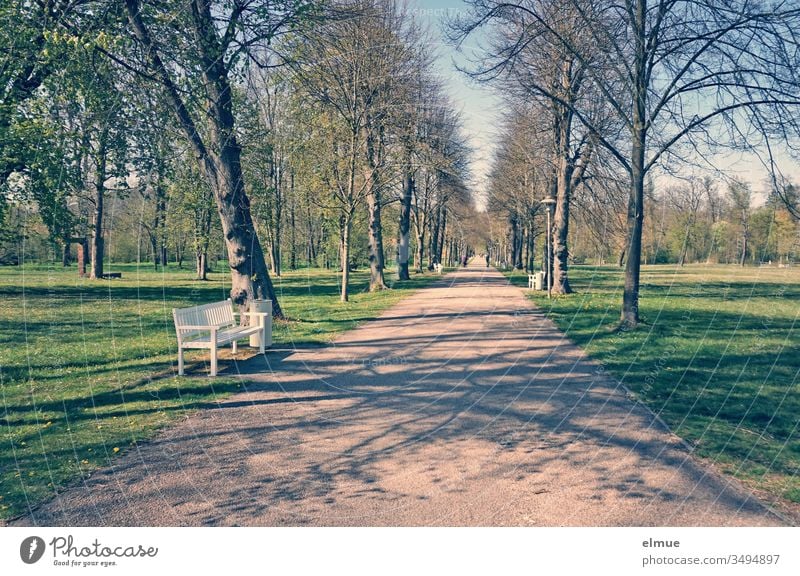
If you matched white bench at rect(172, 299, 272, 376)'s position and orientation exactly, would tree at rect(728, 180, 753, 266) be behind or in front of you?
in front

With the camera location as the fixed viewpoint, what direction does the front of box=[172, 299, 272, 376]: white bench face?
facing the viewer and to the right of the viewer

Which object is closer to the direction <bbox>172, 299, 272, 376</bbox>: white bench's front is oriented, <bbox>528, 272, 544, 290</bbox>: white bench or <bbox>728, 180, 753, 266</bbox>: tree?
the tree

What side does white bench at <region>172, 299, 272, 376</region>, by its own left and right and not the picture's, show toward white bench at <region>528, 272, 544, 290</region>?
left
